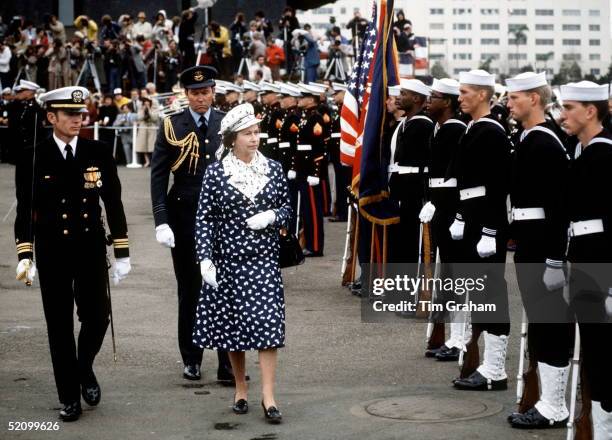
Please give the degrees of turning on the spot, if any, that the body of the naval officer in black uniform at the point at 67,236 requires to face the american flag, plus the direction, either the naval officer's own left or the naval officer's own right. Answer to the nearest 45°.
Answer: approximately 135° to the naval officer's own left

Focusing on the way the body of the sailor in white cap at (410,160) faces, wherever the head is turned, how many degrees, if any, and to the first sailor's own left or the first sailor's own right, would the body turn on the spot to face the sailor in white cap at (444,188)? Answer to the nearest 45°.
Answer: approximately 90° to the first sailor's own left

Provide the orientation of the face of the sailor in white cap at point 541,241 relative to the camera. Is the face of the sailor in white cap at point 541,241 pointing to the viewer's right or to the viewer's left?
to the viewer's left

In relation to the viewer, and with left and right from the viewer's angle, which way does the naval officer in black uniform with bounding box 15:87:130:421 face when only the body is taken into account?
facing the viewer

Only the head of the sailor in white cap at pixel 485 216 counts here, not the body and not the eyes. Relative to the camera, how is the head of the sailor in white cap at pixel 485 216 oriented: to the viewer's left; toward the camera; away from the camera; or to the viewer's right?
to the viewer's left

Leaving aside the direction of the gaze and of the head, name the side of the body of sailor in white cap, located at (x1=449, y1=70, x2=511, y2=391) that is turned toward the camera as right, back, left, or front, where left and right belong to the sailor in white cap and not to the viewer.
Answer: left

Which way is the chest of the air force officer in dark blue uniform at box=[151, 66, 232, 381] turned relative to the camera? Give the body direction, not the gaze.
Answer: toward the camera

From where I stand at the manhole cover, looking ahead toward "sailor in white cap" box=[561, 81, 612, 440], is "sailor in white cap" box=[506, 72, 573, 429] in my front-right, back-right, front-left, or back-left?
front-left

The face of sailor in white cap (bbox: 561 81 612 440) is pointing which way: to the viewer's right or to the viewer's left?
to the viewer's left

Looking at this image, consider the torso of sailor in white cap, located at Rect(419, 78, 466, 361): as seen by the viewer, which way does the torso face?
to the viewer's left

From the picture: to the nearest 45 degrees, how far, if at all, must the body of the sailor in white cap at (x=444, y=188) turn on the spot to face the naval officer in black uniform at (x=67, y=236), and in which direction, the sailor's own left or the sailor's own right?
approximately 45° to the sailor's own left

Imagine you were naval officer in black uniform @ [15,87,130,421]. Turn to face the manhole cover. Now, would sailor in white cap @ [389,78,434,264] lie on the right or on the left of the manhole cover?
left

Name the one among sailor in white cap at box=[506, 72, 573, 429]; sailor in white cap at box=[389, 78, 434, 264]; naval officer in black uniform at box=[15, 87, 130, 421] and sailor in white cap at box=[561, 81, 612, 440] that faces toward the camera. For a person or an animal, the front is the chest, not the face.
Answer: the naval officer in black uniform

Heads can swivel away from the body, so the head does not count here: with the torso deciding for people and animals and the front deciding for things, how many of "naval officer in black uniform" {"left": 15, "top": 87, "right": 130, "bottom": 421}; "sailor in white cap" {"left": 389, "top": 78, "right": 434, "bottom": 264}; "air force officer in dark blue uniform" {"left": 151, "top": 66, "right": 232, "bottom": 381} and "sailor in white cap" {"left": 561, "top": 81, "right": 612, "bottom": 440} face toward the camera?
2

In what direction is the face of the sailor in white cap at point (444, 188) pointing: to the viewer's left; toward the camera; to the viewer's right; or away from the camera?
to the viewer's left
